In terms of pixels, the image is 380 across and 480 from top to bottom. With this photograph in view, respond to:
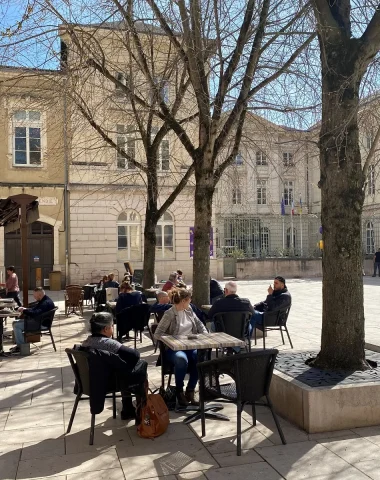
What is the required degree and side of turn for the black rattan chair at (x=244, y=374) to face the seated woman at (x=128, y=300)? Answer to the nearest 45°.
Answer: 0° — it already faces them

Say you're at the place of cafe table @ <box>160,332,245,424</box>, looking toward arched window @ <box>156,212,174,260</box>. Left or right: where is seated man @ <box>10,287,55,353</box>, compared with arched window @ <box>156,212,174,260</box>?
left

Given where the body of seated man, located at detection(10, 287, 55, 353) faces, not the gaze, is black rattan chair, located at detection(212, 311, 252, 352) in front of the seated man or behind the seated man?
behind

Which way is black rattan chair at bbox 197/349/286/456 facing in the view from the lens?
facing away from the viewer and to the left of the viewer

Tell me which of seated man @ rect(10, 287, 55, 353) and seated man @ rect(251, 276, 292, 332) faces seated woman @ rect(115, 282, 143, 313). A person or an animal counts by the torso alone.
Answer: seated man @ rect(251, 276, 292, 332)

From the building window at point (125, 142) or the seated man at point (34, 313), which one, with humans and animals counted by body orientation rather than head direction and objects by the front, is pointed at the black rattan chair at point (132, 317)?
the building window

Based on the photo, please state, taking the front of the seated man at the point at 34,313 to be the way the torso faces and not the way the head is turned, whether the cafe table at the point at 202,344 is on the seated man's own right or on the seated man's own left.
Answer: on the seated man's own left

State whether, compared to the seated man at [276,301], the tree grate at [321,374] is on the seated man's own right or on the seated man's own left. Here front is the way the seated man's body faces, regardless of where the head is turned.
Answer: on the seated man's own left

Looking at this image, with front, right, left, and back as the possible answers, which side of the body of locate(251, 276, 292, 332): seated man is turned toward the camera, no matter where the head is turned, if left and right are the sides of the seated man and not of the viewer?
left

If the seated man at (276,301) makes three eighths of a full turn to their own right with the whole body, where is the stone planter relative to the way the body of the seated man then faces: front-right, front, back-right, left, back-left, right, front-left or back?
back-right
